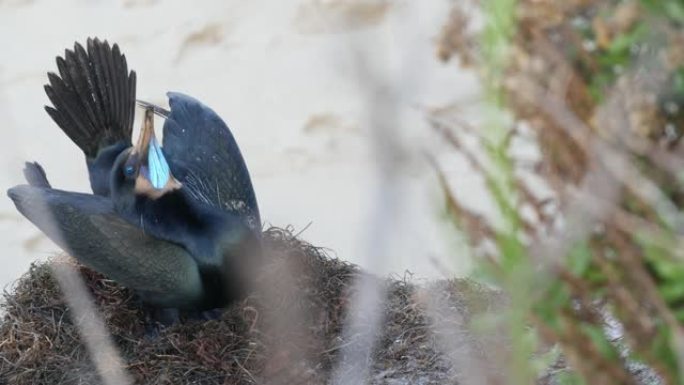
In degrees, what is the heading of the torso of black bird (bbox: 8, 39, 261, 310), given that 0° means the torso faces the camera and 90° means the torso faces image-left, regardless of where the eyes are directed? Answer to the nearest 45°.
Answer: approximately 315°
